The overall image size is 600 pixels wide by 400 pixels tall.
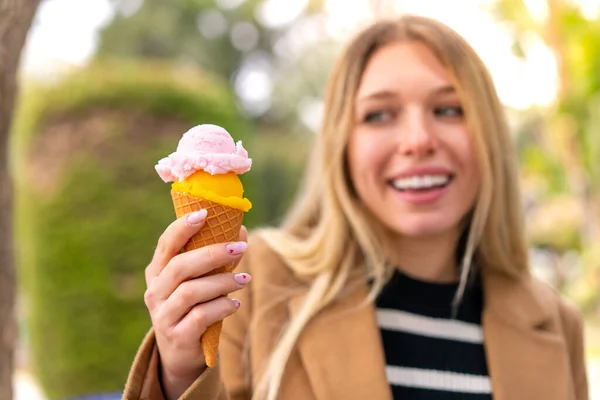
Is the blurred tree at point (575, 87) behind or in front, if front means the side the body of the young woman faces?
behind

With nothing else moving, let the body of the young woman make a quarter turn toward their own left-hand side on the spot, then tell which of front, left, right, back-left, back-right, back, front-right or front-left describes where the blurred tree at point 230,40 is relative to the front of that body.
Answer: left

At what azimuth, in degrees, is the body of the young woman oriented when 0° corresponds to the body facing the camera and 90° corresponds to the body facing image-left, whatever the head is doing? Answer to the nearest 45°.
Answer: approximately 0°

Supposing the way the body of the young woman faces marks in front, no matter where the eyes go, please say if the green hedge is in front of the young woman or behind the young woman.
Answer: behind

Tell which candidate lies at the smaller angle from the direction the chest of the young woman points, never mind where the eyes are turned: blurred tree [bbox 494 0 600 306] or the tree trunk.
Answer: the tree trunk
